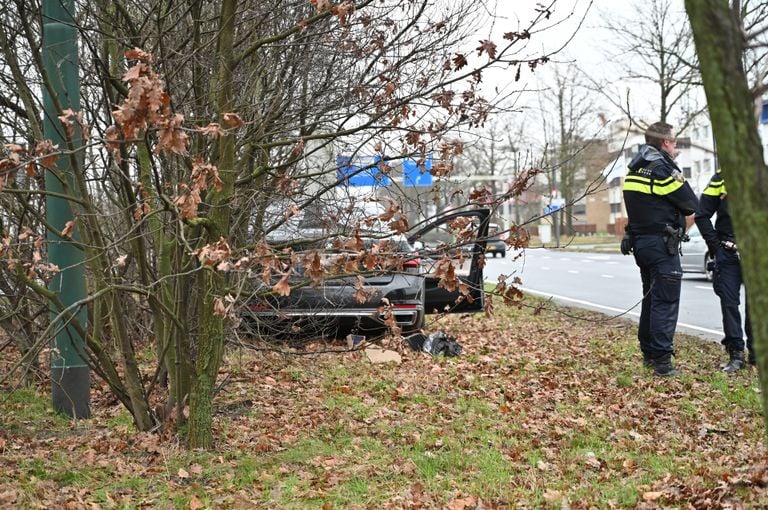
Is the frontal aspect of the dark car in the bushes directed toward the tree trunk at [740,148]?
no

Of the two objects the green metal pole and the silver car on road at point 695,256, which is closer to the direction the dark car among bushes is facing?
the silver car on road

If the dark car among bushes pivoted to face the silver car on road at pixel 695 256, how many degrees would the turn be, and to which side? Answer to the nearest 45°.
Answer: approximately 45° to its right

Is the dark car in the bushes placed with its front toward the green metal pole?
no

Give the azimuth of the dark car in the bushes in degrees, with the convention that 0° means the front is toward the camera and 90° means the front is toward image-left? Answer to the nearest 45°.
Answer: approximately 180°

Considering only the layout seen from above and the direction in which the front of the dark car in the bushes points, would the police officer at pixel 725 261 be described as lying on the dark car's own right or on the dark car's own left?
on the dark car's own right
